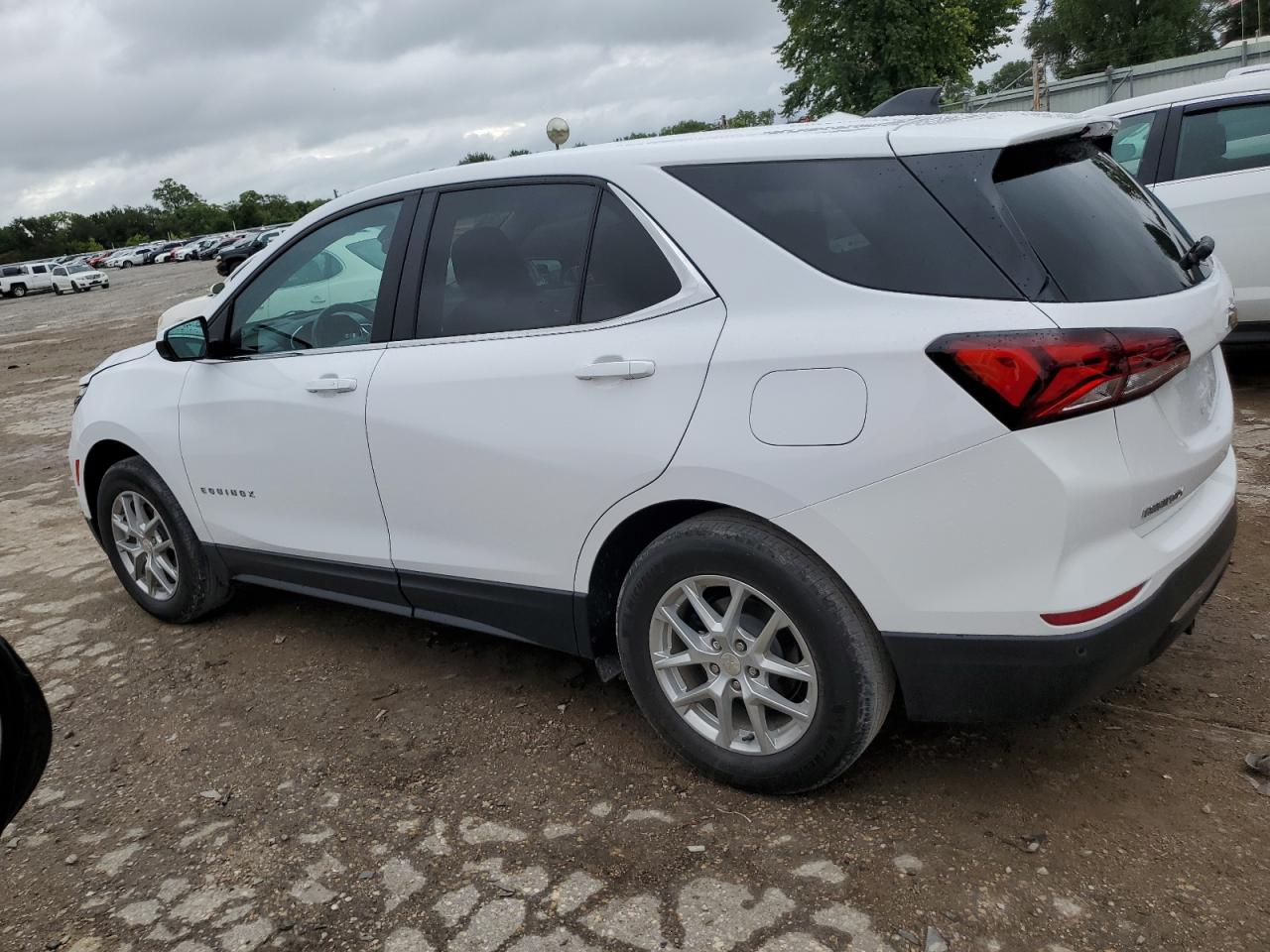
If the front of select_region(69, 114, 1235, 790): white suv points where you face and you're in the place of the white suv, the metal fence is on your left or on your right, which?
on your right

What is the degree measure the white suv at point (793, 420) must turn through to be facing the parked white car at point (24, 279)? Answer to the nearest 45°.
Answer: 0° — it already faces it

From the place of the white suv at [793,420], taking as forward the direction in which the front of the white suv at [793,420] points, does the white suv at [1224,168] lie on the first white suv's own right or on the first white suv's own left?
on the first white suv's own right

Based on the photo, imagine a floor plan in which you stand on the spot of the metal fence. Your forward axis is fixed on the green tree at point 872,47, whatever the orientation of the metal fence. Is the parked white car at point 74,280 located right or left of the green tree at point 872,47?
left

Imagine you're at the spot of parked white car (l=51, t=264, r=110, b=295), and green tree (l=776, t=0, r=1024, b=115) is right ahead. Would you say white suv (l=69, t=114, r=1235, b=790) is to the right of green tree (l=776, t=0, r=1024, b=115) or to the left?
right

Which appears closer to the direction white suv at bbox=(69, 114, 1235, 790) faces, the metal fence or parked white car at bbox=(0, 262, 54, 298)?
the parked white car

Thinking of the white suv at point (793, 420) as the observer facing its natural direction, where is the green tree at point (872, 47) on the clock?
The green tree is roughly at 2 o'clock from the white suv.

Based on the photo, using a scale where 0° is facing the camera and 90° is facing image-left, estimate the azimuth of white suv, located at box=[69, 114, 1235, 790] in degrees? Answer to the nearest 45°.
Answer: approximately 135°
